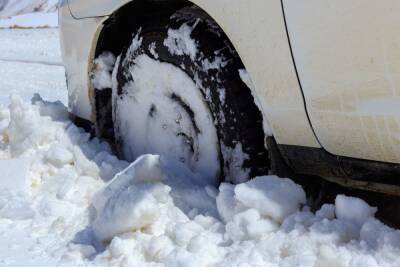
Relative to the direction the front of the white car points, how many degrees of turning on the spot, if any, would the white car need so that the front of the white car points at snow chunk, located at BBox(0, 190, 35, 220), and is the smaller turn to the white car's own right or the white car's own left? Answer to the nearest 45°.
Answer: approximately 45° to the white car's own left

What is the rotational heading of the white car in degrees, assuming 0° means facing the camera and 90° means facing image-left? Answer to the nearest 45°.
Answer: approximately 135°

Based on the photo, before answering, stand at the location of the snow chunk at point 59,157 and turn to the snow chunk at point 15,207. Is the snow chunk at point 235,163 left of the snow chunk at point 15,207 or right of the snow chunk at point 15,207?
left

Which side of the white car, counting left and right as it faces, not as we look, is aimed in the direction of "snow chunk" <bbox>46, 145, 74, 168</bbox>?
front

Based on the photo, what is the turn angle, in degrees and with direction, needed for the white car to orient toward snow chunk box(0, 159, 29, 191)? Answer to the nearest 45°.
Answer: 0° — it already faces it

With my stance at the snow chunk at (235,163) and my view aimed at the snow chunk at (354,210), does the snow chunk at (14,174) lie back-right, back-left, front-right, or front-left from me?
back-right
